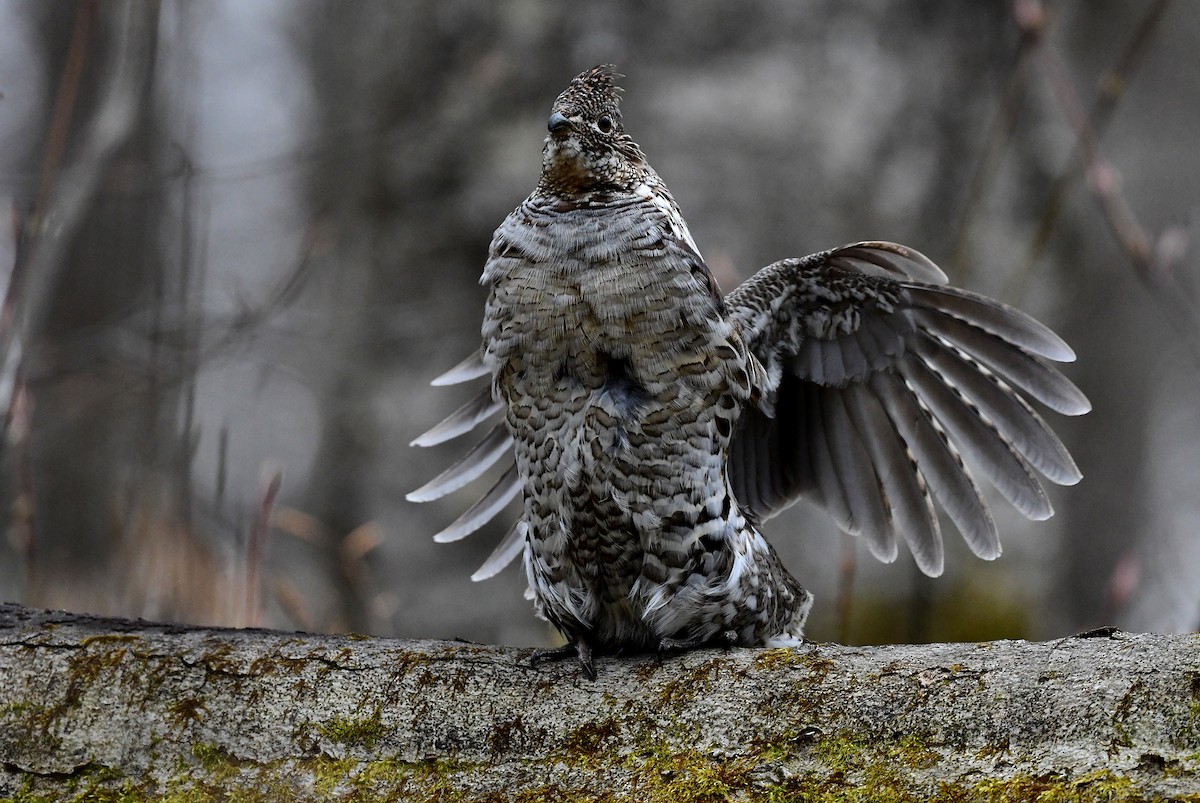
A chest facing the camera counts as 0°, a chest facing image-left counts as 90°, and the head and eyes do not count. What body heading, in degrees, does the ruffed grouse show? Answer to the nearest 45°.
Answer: approximately 45°
